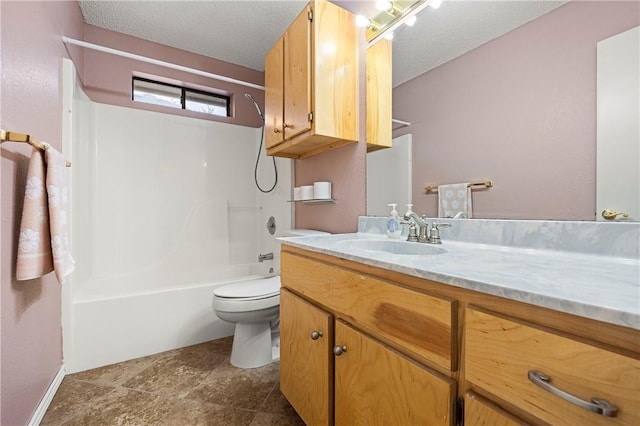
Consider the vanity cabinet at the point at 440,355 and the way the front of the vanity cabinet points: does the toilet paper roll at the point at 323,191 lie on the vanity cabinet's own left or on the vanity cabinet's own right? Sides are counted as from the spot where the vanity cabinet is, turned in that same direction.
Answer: on the vanity cabinet's own right

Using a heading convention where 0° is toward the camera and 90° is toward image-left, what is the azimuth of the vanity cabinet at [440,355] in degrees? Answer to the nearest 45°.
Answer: approximately 45°

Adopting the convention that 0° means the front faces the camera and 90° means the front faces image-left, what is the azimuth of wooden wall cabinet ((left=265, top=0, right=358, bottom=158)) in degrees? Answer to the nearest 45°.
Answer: approximately 45°

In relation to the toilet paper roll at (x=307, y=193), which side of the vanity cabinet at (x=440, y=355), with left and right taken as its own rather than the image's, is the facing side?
right
